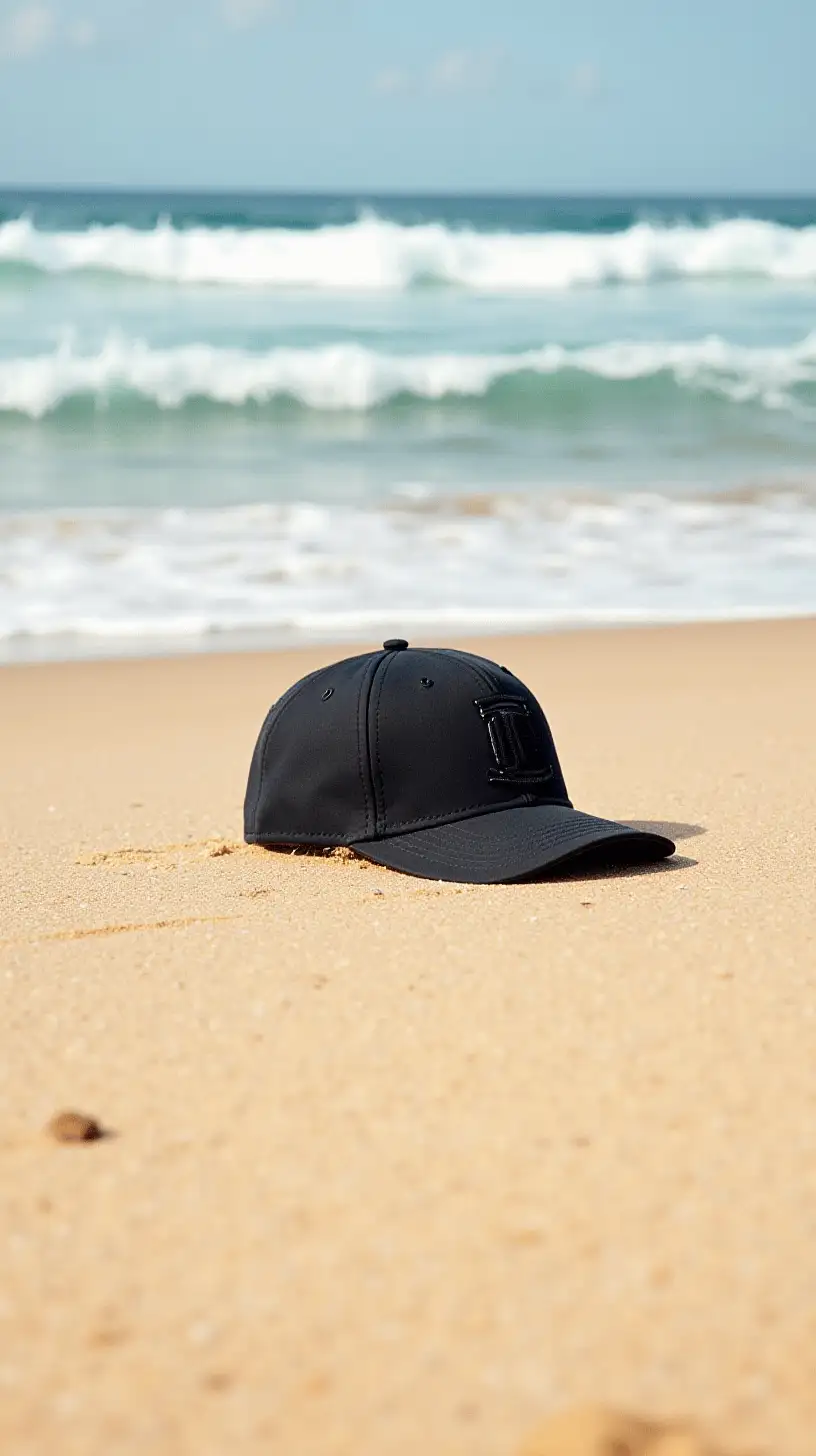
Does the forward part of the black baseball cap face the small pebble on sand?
no
